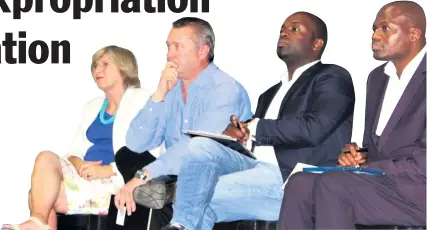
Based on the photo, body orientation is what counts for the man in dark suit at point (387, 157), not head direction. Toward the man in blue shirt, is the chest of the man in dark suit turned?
no

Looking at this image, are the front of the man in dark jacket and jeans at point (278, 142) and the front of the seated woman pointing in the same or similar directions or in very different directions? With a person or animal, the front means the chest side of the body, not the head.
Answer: same or similar directions

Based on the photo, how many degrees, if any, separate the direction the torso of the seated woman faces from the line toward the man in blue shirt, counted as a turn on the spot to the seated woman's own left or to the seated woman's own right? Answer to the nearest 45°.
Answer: approximately 135° to the seated woman's own left

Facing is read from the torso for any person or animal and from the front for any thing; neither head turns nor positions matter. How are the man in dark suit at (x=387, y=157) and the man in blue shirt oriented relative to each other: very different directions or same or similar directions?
same or similar directions

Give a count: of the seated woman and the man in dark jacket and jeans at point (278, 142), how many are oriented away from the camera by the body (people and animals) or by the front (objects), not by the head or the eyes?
0

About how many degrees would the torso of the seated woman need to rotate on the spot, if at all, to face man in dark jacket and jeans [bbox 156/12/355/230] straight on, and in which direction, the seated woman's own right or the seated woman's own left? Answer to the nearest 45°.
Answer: approximately 90° to the seated woman's own left

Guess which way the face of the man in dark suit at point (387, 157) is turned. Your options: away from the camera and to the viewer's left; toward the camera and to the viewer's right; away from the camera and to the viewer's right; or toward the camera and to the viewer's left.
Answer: toward the camera and to the viewer's left

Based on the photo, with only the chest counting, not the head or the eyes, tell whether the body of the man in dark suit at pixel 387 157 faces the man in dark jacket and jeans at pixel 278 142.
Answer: no

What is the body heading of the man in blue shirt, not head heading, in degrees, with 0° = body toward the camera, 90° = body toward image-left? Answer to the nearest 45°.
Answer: approximately 45°

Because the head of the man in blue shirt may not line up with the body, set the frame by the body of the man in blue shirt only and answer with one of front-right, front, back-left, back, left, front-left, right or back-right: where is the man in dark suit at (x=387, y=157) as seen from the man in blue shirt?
left

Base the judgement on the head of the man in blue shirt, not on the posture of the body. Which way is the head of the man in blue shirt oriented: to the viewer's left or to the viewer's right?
to the viewer's left

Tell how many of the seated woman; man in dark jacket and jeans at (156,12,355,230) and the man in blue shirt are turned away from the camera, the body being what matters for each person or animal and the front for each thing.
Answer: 0

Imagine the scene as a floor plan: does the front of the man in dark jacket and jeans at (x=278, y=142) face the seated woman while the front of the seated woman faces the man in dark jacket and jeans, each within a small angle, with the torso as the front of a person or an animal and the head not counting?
no

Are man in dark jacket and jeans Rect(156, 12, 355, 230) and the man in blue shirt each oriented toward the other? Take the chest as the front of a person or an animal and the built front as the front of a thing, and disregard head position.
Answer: no

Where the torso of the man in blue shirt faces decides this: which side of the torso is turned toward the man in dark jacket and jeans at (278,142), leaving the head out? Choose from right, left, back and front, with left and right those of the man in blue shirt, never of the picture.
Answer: left

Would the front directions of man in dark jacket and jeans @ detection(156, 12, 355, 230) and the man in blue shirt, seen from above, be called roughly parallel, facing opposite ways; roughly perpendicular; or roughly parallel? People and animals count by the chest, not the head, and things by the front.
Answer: roughly parallel
